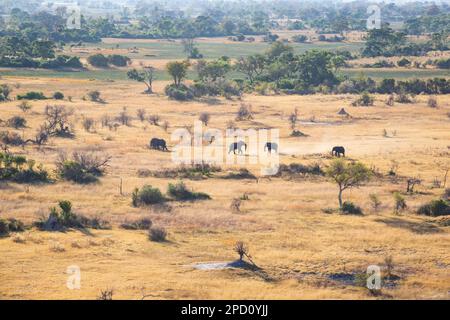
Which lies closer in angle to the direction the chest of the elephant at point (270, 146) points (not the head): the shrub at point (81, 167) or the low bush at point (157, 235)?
the shrub

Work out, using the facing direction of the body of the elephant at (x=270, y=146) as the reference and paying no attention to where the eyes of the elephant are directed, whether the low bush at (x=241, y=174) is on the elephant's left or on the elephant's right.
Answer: on the elephant's left

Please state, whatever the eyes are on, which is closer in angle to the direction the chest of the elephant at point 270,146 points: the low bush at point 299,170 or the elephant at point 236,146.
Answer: the elephant

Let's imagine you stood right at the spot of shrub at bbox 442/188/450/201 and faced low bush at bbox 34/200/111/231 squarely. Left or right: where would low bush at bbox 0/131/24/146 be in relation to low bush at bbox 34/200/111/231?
right

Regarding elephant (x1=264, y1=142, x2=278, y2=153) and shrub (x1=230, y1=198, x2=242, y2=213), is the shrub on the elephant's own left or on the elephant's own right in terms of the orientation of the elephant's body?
on the elephant's own left

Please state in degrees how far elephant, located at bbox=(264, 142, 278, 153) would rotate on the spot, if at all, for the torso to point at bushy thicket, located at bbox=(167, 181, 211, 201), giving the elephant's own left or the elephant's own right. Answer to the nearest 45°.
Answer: approximately 90° to the elephant's own left

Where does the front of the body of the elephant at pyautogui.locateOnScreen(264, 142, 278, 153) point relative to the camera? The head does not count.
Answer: to the viewer's left

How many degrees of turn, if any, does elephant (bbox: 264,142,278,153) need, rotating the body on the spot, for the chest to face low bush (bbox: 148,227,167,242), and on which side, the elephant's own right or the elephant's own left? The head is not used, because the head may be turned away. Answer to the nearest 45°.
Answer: approximately 90° to the elephant's own left

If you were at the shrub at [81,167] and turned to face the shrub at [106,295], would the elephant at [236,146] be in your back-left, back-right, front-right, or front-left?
back-left
